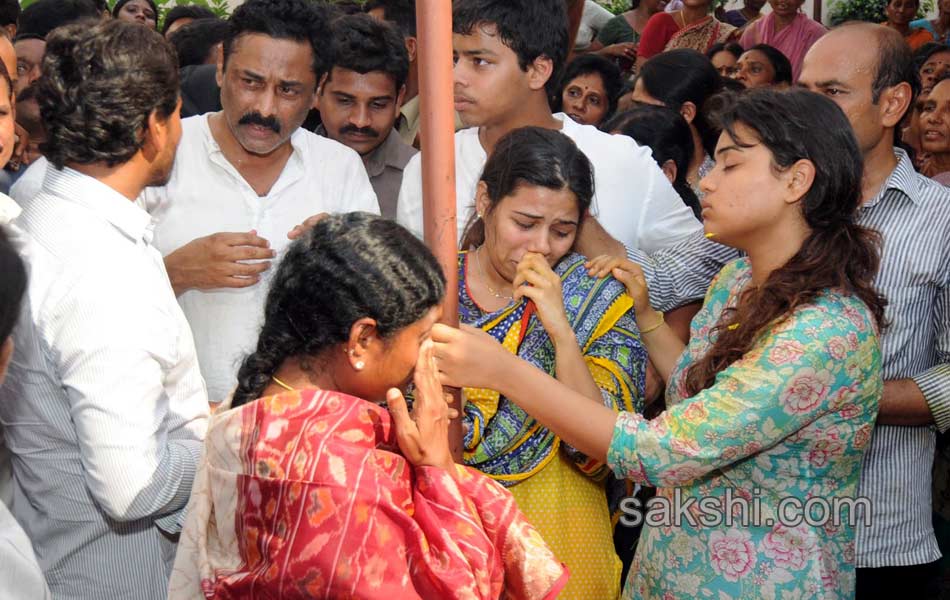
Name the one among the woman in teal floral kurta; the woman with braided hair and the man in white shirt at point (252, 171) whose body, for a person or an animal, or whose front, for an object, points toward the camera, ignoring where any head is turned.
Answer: the man in white shirt

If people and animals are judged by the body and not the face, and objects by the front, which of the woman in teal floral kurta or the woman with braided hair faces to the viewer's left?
the woman in teal floral kurta

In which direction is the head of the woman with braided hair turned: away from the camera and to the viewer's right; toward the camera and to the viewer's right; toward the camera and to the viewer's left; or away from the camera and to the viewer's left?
away from the camera and to the viewer's right

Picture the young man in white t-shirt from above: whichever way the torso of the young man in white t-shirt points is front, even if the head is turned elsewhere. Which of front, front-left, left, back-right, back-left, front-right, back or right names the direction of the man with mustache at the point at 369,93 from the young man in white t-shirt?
right

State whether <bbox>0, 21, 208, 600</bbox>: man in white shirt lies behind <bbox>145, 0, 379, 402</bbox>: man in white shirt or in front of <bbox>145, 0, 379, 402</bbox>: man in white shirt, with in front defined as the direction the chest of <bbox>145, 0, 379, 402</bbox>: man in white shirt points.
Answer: in front

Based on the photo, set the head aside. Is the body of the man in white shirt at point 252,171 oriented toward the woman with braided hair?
yes

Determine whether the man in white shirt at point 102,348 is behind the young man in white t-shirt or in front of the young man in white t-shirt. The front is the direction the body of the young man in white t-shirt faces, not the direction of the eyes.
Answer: in front

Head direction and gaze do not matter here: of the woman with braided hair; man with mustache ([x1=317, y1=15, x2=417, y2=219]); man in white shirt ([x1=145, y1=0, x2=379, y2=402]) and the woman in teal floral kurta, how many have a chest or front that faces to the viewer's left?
1

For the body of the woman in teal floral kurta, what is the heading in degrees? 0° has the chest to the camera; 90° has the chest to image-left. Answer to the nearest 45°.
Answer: approximately 90°

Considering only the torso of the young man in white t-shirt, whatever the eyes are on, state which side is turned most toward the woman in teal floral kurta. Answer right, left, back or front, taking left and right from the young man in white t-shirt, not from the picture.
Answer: left

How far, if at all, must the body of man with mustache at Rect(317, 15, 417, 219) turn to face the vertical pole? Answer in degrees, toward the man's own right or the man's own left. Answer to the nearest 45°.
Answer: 0° — they already face it
